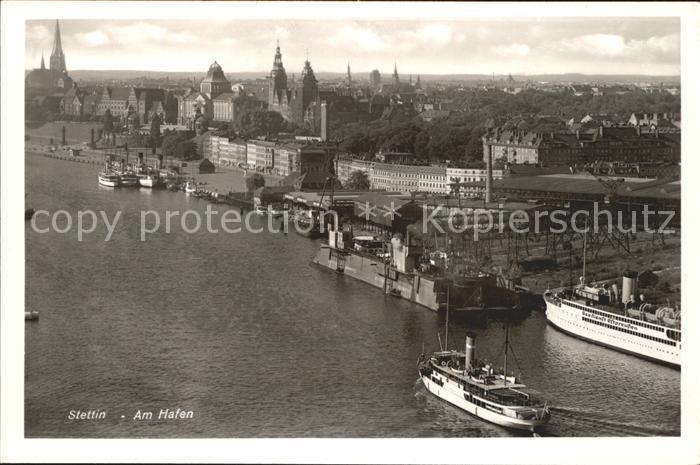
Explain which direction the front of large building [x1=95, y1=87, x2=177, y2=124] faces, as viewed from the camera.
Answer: facing the viewer and to the left of the viewer

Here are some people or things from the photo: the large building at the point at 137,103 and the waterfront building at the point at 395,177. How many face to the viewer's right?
0

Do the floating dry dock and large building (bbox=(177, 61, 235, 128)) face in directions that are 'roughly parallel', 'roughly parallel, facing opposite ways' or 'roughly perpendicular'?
roughly perpendicular

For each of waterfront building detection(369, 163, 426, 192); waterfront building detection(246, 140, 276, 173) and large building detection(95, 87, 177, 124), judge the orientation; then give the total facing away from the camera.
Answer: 0

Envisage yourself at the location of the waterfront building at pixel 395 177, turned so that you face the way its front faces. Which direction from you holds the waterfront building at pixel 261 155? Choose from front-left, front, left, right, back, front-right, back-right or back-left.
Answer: right

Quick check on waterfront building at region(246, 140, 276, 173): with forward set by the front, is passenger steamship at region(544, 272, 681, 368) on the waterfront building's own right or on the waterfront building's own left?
on the waterfront building's own left
